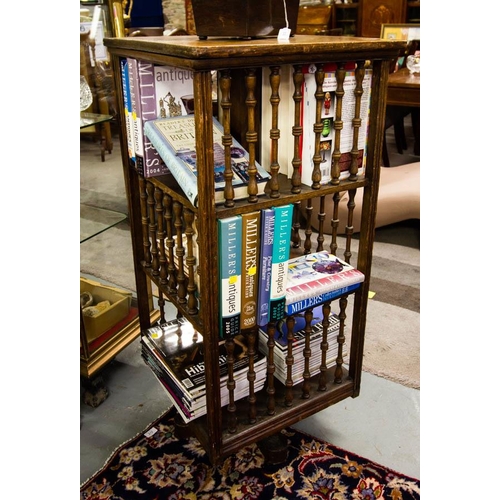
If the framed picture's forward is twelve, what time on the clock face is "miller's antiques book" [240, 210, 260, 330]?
The miller's antiques book is roughly at 12 o'clock from the framed picture.

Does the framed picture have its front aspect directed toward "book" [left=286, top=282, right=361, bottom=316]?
yes

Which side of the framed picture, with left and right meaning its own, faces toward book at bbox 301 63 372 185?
front

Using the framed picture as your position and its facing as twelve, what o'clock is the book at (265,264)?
The book is roughly at 12 o'clock from the framed picture.

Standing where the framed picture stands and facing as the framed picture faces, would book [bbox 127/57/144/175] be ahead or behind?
ahead

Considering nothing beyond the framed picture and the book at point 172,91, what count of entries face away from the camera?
0

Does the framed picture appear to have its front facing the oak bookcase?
yes

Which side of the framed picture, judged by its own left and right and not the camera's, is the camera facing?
front

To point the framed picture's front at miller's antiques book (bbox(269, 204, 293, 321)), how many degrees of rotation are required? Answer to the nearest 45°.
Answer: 0° — it already faces it

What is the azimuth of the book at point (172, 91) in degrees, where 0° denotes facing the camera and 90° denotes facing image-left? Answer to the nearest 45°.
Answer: approximately 315°
